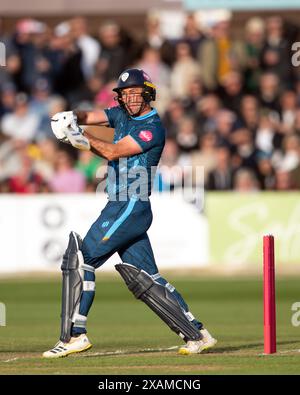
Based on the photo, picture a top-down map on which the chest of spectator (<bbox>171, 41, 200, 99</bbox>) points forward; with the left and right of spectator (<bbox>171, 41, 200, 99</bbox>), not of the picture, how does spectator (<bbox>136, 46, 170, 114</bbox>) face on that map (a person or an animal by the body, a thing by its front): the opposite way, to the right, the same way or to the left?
the same way

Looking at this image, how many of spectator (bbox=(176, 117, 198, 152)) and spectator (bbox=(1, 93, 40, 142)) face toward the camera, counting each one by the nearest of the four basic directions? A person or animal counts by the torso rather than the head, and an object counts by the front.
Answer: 2

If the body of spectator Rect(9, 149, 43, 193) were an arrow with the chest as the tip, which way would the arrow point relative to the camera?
toward the camera

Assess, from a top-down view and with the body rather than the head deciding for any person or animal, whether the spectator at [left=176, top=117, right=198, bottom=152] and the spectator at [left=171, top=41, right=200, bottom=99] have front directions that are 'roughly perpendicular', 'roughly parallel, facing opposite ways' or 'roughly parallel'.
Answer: roughly parallel

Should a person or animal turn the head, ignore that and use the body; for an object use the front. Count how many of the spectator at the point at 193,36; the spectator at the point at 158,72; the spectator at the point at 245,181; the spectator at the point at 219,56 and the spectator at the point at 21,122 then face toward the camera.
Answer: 5

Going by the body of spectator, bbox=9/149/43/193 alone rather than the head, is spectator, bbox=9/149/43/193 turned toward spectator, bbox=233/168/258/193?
no

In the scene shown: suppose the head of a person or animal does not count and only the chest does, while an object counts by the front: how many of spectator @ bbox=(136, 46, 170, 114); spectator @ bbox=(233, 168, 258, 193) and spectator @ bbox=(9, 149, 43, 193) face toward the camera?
3

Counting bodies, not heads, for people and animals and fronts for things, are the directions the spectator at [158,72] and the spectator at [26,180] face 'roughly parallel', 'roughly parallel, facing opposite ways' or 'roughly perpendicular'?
roughly parallel

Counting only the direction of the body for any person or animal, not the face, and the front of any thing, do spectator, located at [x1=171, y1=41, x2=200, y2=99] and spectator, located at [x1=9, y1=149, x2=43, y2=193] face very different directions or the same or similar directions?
same or similar directions

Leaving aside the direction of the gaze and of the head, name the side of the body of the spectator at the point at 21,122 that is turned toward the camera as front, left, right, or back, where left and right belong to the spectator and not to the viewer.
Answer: front

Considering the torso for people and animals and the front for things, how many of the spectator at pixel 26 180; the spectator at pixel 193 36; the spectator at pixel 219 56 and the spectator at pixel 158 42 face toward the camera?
4

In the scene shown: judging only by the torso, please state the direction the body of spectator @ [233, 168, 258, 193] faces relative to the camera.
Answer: toward the camera

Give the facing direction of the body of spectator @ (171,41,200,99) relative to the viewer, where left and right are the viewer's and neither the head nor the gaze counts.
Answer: facing the viewer

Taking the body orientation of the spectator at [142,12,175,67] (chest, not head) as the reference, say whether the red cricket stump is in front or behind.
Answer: in front
